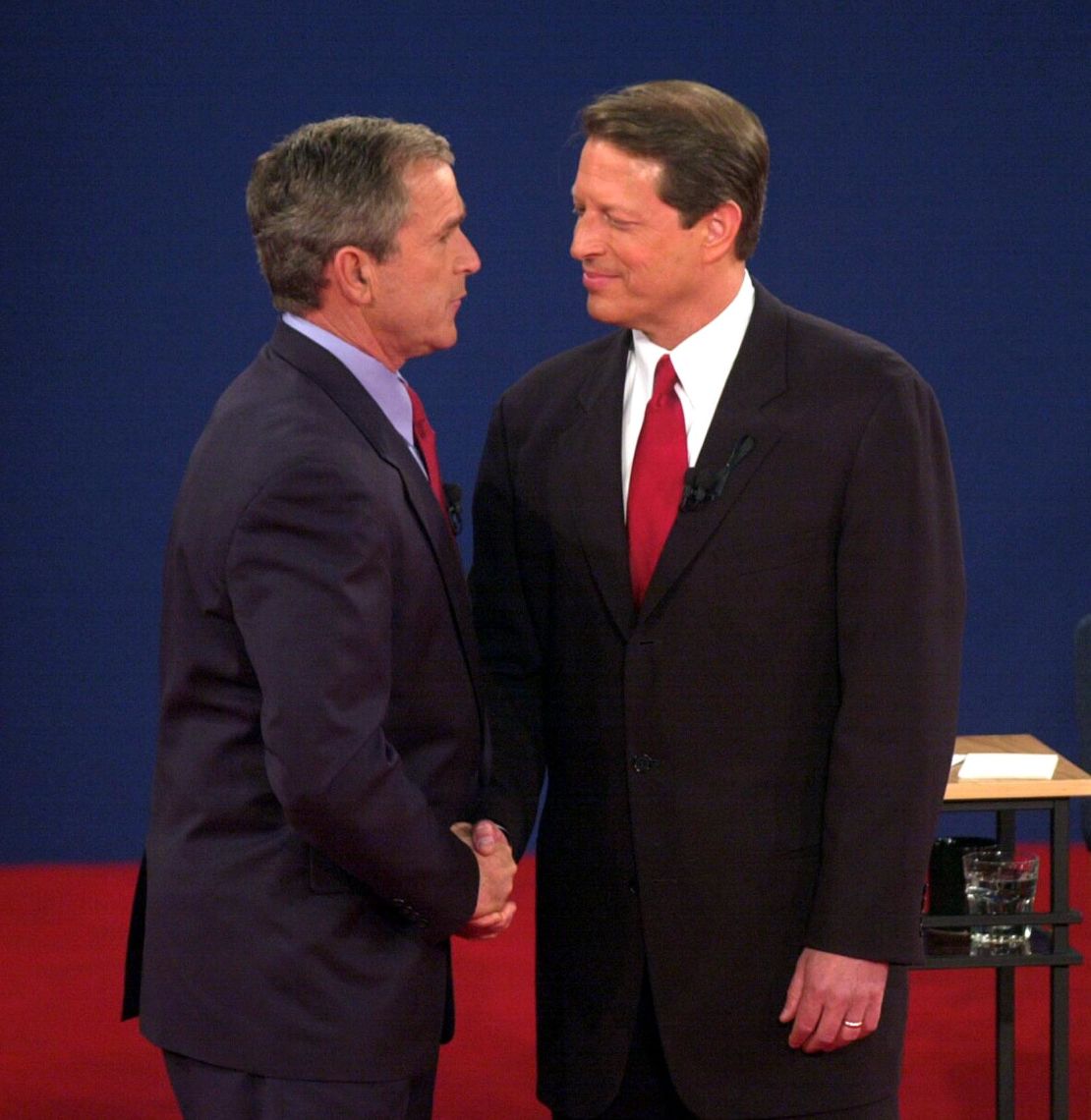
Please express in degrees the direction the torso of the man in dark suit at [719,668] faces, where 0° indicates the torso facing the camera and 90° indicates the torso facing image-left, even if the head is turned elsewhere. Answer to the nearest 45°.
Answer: approximately 45°

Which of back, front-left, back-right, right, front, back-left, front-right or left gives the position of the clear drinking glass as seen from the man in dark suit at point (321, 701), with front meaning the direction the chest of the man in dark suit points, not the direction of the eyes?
front-left

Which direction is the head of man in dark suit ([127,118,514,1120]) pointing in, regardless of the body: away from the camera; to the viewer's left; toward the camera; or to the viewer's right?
to the viewer's right

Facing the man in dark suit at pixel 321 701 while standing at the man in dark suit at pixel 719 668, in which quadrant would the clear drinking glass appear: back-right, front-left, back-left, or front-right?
back-right

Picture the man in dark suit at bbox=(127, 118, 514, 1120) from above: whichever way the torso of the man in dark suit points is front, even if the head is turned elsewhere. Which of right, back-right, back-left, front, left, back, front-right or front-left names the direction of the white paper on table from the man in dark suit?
front-left

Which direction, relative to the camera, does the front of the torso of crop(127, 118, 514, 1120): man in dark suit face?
to the viewer's right

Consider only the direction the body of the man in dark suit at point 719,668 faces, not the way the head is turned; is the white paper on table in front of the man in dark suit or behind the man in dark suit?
behind

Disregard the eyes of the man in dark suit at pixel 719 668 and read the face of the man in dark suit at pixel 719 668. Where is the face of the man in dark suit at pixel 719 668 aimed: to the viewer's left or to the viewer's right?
to the viewer's left
